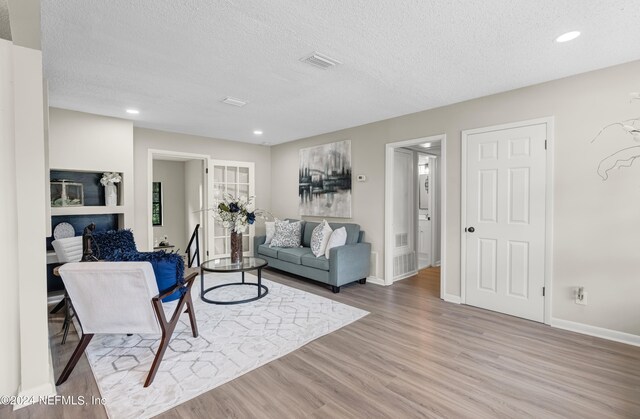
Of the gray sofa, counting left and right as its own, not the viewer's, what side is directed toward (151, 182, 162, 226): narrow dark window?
right

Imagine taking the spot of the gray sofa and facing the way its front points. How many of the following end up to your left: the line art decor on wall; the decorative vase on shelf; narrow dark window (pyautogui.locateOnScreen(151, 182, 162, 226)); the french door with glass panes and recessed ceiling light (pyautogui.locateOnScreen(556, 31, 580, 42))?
2

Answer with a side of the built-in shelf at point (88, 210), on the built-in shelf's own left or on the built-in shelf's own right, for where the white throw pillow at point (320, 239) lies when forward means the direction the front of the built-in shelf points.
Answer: on the built-in shelf's own left

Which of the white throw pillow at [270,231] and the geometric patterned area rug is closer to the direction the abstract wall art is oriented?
the geometric patterned area rug

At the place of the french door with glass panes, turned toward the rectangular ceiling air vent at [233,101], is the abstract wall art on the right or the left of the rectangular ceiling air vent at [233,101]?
left

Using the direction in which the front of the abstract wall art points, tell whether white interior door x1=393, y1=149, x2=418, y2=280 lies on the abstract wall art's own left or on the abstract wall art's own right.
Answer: on the abstract wall art's own left

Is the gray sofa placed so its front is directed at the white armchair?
yes

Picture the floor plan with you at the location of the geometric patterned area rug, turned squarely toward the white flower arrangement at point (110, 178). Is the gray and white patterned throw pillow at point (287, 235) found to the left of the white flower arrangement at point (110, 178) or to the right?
right
